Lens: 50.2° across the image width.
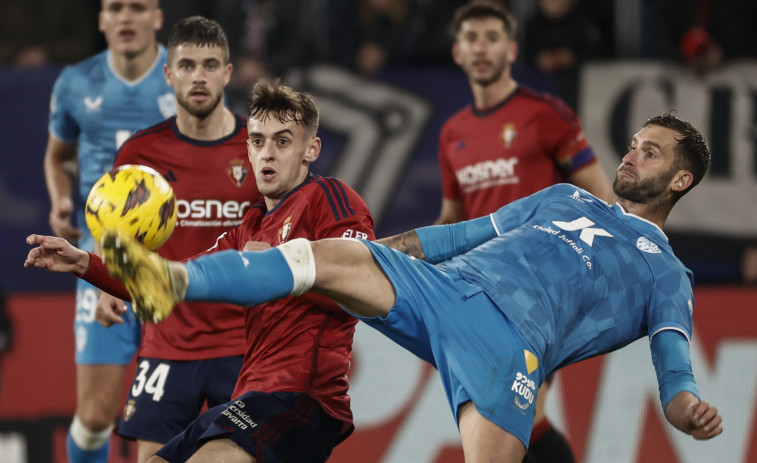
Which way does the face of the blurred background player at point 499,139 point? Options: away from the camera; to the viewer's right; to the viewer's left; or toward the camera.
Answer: toward the camera

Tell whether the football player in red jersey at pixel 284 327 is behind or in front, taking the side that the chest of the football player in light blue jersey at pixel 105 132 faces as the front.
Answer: in front

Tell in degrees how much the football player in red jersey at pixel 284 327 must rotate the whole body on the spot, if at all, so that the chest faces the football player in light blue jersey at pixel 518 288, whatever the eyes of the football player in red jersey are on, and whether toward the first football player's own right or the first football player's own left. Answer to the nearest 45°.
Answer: approximately 135° to the first football player's own left

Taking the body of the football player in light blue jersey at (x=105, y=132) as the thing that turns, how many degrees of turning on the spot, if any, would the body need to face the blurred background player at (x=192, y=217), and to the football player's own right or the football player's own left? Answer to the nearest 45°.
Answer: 0° — they already face them

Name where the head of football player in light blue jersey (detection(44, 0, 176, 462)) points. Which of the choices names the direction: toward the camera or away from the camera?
toward the camera

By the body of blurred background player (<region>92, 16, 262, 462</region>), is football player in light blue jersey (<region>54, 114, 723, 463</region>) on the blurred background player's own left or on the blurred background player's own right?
on the blurred background player's own left

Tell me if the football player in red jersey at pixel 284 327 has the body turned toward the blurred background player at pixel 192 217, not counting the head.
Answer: no

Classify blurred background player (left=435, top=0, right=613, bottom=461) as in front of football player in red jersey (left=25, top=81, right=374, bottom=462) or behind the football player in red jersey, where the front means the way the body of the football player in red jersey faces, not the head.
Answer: behind

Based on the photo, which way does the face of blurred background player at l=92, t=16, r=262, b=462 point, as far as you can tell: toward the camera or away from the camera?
toward the camera

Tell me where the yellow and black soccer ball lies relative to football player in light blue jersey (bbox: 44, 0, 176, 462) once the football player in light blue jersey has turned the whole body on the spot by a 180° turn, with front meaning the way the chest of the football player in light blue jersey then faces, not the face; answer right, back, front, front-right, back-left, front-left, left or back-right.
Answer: back

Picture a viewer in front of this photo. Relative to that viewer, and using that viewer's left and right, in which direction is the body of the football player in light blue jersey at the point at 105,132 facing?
facing the viewer

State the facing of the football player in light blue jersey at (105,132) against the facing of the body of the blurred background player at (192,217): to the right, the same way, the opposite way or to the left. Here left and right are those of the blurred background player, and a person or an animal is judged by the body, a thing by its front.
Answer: the same way

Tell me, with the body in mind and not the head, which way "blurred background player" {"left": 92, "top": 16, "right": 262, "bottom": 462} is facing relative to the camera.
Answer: toward the camera

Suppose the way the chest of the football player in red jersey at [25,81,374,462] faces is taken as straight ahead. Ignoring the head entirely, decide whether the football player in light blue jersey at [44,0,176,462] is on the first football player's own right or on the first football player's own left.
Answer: on the first football player's own right

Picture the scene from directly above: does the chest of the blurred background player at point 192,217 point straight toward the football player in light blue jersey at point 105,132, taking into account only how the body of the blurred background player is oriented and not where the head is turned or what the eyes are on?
no

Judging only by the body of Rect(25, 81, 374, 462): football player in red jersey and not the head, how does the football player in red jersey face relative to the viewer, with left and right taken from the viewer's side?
facing the viewer and to the left of the viewer

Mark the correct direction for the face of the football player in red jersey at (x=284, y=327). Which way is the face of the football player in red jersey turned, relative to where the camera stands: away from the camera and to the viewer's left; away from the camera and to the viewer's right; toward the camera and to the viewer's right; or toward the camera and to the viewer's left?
toward the camera and to the viewer's left
